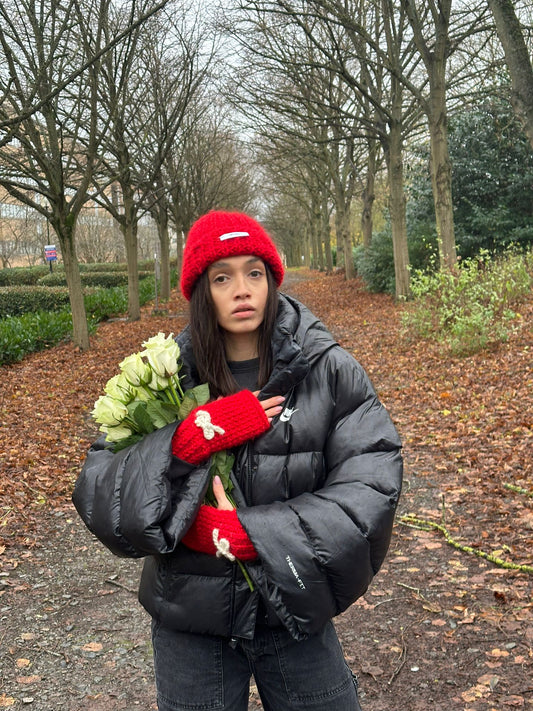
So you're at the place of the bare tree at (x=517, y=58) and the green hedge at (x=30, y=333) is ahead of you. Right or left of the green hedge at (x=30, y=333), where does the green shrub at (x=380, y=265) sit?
right

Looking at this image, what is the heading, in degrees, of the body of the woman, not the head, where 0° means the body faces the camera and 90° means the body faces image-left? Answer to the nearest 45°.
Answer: approximately 0°

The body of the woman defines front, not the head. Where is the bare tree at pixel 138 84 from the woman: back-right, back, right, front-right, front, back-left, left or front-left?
back

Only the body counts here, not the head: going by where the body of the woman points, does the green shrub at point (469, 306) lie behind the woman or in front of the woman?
behind

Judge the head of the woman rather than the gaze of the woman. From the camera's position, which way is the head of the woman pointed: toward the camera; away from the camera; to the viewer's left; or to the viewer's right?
toward the camera

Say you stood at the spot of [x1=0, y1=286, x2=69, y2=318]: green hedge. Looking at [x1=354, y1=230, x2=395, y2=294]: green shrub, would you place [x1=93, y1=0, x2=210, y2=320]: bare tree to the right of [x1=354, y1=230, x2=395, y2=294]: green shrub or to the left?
right

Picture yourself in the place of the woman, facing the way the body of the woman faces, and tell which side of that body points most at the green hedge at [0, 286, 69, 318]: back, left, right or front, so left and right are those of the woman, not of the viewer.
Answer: back

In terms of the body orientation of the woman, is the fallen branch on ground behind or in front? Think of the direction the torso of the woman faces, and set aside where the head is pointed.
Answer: behind

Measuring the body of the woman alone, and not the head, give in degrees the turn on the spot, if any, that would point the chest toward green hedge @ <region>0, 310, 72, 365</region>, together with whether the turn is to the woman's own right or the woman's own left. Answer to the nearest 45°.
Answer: approximately 180°

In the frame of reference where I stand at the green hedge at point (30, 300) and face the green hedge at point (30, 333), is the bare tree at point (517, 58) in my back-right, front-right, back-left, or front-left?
front-left
